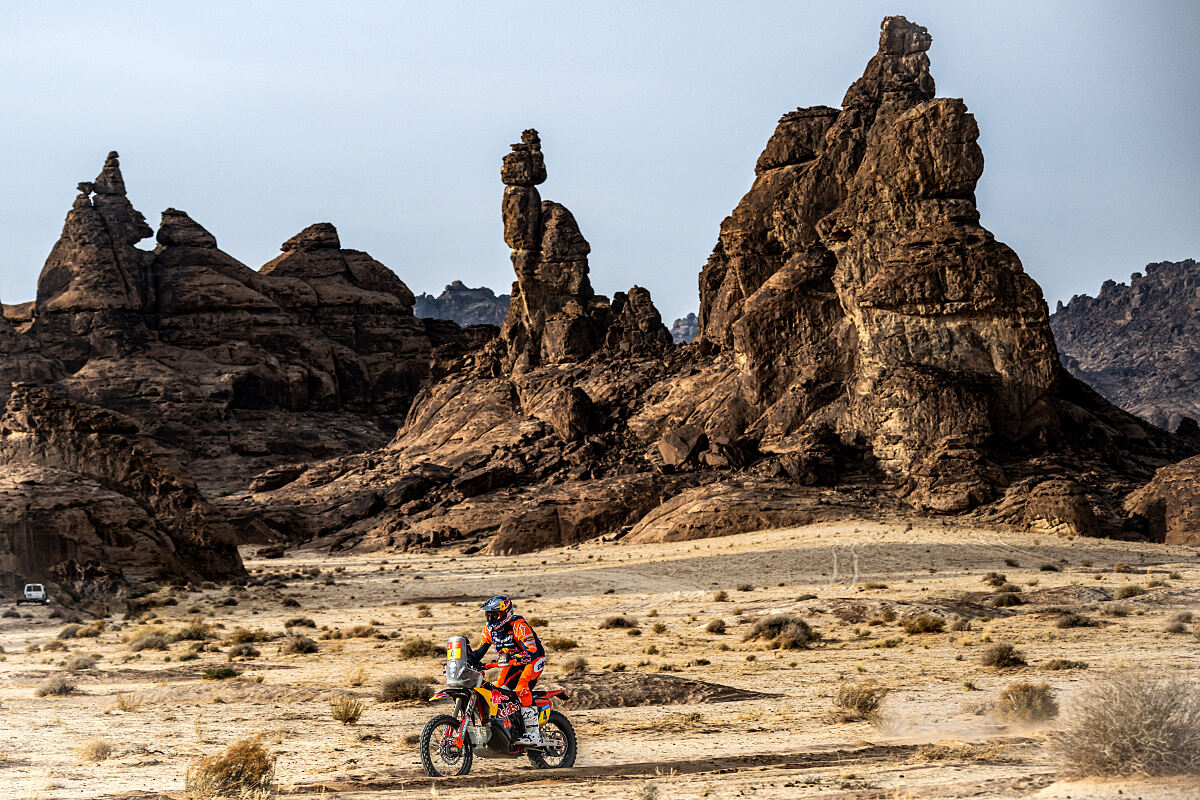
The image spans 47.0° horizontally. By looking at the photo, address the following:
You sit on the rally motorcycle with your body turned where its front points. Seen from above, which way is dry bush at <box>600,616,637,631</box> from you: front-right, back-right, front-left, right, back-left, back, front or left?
back-right

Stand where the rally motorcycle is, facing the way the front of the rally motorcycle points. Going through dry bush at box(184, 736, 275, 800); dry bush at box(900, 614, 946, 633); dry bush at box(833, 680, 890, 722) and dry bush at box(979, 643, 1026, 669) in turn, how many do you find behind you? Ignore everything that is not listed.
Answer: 3

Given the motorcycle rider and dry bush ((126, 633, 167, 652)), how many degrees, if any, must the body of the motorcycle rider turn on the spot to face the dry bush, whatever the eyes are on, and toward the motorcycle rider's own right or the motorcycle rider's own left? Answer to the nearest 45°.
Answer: approximately 90° to the motorcycle rider's own right

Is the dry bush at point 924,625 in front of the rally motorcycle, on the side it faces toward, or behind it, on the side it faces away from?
behind

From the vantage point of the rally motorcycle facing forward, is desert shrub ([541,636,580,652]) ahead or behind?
behind

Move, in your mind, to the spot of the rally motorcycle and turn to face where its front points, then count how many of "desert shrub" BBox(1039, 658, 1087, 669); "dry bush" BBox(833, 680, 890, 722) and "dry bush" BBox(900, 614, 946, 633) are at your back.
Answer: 3

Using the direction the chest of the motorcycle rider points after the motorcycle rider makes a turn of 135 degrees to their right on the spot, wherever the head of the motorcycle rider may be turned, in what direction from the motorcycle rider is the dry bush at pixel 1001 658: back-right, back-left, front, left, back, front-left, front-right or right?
front-right

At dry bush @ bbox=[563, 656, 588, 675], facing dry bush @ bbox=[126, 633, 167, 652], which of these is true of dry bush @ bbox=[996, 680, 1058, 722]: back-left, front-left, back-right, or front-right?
back-left

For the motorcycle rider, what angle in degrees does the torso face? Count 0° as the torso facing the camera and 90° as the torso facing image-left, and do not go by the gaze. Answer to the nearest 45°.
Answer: approximately 45°

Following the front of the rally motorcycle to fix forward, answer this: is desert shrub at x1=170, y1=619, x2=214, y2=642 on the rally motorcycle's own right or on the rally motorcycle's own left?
on the rally motorcycle's own right

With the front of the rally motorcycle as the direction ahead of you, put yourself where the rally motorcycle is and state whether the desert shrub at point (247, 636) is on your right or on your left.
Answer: on your right

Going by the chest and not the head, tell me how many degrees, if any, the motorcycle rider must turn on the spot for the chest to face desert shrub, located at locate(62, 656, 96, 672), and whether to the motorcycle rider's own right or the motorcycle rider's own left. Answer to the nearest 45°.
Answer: approximately 90° to the motorcycle rider's own right
